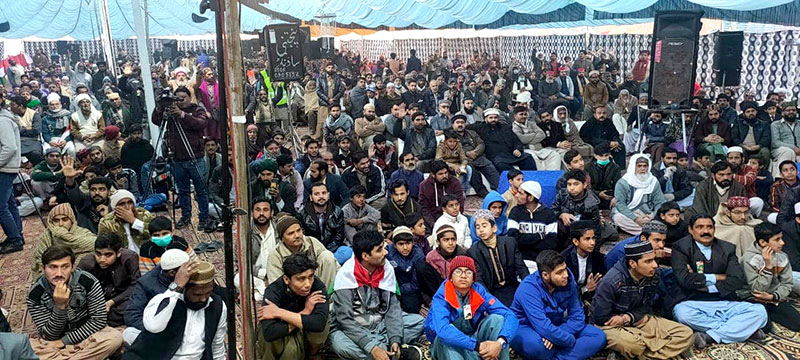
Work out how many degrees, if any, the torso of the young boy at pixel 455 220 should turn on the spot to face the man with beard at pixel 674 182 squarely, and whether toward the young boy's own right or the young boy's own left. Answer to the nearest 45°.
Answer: approximately 90° to the young boy's own left

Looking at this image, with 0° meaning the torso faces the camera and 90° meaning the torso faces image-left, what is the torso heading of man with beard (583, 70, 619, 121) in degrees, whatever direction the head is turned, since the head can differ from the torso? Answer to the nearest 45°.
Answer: approximately 0°

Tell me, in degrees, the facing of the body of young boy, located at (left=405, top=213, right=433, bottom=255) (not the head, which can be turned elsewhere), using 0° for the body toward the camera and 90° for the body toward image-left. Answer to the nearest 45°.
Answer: approximately 315°

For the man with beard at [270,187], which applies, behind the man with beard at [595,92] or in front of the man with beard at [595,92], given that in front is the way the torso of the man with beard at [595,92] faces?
in front

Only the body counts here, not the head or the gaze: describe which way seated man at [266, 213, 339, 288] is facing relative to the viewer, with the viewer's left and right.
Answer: facing the viewer and to the right of the viewer

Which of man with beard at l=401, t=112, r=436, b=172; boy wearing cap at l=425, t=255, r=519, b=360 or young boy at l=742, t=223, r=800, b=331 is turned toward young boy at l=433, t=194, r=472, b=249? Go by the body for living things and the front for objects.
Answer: the man with beard

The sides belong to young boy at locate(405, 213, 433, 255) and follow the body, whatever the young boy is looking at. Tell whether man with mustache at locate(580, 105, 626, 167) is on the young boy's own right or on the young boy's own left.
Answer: on the young boy's own left

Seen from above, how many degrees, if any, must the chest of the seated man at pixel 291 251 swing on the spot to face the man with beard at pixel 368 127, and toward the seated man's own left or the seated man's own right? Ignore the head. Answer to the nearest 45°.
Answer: approximately 135° to the seated man's own left

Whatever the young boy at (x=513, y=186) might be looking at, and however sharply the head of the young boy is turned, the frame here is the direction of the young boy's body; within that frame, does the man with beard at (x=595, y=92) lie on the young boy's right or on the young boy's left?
on the young boy's left

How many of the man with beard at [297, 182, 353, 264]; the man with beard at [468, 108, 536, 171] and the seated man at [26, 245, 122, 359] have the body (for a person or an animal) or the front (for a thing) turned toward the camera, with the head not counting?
3

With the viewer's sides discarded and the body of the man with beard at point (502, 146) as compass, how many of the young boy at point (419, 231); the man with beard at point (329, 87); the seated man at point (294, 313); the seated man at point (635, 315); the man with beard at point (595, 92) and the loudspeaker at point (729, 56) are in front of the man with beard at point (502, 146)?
3

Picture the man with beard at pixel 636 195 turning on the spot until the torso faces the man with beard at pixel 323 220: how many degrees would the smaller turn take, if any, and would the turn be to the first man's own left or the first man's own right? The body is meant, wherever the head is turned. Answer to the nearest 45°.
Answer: approximately 45° to the first man's own right

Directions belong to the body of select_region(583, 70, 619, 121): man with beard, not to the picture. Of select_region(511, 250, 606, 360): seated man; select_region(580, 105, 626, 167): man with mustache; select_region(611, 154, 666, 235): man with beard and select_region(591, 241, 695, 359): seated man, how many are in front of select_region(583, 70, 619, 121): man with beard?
4

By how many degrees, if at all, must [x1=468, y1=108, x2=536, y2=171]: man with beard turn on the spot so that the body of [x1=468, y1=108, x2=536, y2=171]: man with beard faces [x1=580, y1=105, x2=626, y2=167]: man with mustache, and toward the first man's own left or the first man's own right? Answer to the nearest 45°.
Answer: approximately 135° to the first man's own left
